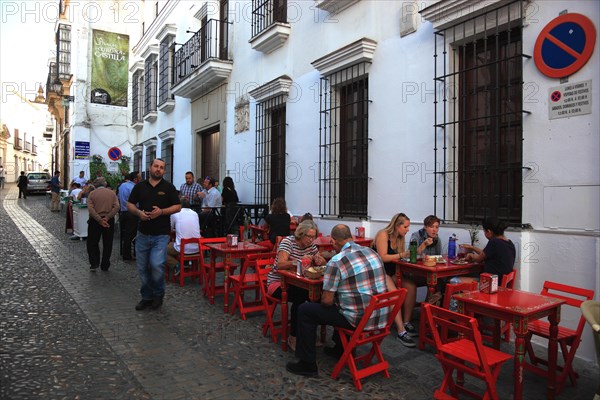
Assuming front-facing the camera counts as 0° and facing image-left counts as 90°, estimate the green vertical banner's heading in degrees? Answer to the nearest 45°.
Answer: approximately 0°

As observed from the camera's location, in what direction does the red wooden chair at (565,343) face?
facing the viewer and to the left of the viewer

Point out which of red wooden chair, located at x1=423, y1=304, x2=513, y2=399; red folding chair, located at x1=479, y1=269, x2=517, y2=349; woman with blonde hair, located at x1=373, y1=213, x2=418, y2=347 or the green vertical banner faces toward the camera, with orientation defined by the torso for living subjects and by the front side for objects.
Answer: the green vertical banner

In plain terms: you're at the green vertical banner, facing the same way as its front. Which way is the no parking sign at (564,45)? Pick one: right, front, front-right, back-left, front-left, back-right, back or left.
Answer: front

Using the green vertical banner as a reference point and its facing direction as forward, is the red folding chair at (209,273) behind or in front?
in front

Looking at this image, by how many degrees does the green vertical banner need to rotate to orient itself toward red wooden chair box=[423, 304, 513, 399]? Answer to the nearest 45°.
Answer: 0° — it already faces it

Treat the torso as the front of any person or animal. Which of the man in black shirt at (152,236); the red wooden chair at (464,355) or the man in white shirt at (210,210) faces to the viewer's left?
the man in white shirt

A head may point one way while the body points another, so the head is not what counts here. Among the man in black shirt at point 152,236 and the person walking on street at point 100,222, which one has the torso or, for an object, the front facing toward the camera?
the man in black shirt

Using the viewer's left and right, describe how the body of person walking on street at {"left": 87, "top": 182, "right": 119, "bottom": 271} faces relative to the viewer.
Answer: facing away from the viewer

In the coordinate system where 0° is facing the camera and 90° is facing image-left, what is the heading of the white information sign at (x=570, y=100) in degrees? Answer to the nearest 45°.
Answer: approximately 45°

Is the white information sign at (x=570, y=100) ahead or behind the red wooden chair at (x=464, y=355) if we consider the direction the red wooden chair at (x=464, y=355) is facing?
ahead
